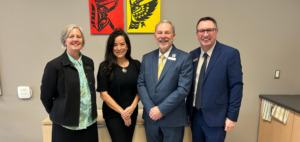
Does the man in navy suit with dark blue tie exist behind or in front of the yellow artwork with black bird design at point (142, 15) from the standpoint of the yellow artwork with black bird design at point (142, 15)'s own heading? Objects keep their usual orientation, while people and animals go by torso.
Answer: in front

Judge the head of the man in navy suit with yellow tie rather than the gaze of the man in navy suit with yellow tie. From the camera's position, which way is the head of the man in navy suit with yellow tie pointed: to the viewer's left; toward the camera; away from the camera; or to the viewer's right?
toward the camera

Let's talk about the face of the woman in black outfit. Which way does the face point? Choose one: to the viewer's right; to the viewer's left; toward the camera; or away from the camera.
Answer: toward the camera

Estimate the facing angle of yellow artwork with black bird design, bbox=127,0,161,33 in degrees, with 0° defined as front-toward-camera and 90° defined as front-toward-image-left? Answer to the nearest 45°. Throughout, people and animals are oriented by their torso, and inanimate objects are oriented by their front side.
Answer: approximately 0°

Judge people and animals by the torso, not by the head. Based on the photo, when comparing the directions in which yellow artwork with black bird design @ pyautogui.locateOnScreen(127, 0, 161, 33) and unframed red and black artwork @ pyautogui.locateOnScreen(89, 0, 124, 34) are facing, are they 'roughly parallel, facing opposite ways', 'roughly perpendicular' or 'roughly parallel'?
roughly parallel

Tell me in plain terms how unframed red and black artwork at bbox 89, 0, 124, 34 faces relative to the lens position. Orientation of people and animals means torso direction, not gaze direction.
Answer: facing the viewer

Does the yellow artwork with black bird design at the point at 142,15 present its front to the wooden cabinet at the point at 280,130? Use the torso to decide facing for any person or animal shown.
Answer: no

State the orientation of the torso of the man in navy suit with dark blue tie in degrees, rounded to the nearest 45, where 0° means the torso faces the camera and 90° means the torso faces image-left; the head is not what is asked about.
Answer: approximately 45°

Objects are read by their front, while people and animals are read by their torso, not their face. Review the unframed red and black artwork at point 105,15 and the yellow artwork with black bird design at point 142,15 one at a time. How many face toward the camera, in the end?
2

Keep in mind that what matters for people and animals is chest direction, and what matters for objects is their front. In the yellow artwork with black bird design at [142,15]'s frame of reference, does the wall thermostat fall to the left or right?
on its right

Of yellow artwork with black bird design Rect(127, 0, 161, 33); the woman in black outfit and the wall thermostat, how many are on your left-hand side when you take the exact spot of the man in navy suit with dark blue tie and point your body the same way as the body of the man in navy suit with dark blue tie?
0

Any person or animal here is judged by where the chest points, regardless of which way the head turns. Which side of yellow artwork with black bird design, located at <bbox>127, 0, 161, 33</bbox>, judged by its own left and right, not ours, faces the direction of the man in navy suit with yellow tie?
front

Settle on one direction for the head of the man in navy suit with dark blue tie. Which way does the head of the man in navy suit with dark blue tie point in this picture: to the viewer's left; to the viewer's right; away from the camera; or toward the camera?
toward the camera
